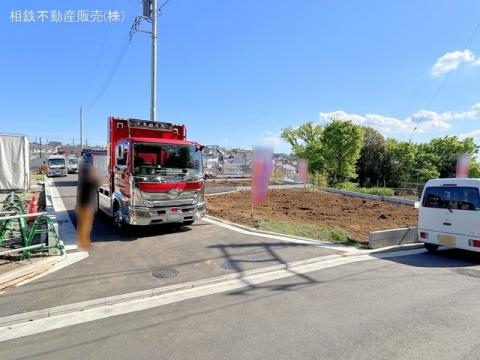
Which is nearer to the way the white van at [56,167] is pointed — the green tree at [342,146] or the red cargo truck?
the red cargo truck

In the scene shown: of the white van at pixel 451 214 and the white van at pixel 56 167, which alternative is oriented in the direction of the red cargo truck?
the white van at pixel 56 167

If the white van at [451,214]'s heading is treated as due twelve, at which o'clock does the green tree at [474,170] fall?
The green tree is roughly at 12 o'clock from the white van.

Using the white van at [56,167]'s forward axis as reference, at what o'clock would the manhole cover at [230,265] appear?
The manhole cover is roughly at 12 o'clock from the white van.

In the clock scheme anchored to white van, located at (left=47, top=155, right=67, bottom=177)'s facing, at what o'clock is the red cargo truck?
The red cargo truck is roughly at 12 o'clock from the white van.

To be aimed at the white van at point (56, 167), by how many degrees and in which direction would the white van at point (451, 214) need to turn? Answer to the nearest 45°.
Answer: approximately 90° to its left

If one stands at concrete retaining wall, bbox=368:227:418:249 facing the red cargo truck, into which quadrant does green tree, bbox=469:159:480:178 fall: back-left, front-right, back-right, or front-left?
back-right

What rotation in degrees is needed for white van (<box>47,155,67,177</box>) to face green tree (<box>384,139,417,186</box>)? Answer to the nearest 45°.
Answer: approximately 90° to its left

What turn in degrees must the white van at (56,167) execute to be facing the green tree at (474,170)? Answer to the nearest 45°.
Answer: approximately 90° to its left

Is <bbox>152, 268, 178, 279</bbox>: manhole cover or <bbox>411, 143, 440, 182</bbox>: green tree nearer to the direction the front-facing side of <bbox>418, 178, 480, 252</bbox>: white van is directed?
the green tree

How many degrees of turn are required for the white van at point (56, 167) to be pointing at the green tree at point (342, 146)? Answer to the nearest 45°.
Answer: approximately 90° to its left

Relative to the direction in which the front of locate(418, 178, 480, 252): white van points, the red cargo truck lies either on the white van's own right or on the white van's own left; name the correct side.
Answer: on the white van's own left

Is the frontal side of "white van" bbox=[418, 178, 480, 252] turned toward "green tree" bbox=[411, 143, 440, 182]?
yes

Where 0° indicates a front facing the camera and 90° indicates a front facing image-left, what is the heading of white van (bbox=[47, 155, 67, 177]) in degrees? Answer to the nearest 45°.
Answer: approximately 0°

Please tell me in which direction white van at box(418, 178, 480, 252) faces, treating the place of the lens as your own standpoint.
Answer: facing away from the viewer

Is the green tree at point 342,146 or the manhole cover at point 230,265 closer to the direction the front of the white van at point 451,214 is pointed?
the green tree

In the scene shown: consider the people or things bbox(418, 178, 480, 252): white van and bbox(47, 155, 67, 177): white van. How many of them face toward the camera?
1
